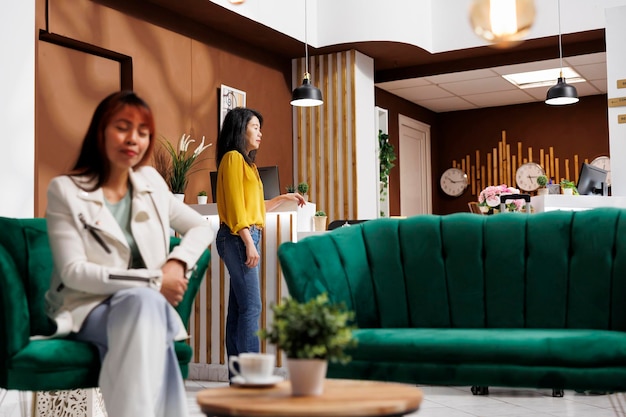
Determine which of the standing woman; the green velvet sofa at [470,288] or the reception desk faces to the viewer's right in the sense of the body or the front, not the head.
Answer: the standing woman

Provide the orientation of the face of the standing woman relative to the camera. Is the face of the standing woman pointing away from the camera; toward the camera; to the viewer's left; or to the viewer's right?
to the viewer's right

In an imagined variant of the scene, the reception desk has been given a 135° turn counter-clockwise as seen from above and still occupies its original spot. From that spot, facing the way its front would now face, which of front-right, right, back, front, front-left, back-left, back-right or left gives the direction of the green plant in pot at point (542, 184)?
front-right

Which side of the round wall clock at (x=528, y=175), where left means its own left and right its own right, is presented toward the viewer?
front

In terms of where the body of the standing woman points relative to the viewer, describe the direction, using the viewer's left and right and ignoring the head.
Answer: facing to the right of the viewer

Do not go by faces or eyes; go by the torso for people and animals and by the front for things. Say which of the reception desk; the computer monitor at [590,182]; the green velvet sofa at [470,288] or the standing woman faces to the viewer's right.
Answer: the standing woman

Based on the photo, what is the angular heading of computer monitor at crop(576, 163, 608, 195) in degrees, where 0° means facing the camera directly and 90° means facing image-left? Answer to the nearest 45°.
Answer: approximately 135°

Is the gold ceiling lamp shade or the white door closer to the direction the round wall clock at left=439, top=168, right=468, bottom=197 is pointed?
the gold ceiling lamp shade

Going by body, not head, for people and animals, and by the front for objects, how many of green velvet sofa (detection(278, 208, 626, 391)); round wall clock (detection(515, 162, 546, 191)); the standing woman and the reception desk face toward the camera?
3

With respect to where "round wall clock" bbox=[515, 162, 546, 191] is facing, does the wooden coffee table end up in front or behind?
in front

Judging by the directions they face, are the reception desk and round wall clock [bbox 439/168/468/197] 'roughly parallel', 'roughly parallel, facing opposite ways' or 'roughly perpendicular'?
roughly parallel

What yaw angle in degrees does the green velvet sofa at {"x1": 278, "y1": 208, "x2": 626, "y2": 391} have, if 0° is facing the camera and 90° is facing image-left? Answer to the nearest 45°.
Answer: approximately 0°

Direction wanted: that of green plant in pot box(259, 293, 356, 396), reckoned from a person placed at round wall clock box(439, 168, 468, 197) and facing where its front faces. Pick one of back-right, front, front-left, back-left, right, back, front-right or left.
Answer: front

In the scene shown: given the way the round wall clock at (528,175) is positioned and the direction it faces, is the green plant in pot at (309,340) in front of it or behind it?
in front

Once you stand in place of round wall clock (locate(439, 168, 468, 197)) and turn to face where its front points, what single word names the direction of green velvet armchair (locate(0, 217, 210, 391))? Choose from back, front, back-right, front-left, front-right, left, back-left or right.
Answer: front

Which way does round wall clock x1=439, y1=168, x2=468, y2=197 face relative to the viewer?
toward the camera

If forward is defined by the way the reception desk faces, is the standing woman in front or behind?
in front
